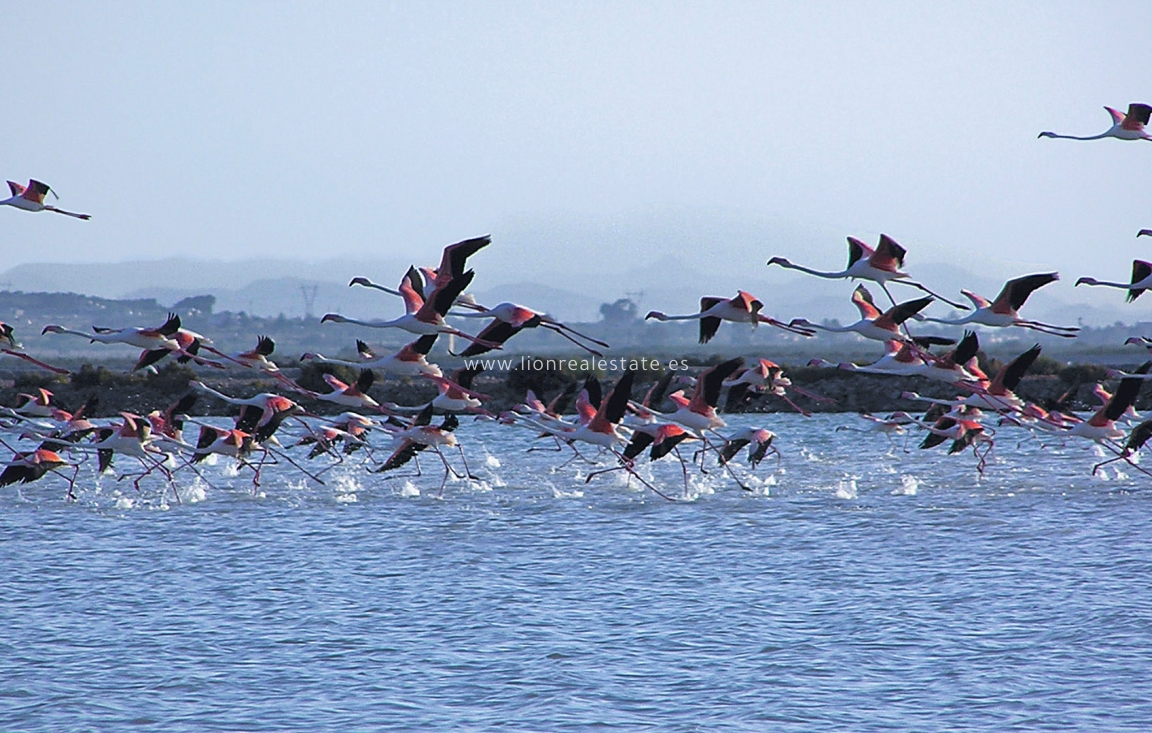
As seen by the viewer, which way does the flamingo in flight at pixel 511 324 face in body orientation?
to the viewer's left

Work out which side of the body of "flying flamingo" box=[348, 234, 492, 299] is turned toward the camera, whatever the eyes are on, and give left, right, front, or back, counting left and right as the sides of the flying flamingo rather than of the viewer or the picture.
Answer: left

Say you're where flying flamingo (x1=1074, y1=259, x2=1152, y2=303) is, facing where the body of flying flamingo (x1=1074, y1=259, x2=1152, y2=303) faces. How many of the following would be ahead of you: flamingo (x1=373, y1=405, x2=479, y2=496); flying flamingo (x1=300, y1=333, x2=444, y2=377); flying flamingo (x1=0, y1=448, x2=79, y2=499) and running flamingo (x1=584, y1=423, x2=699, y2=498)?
4

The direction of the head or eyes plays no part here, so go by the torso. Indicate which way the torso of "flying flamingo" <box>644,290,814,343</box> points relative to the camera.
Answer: to the viewer's left

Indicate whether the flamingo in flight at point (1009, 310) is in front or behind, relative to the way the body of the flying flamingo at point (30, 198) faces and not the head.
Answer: behind

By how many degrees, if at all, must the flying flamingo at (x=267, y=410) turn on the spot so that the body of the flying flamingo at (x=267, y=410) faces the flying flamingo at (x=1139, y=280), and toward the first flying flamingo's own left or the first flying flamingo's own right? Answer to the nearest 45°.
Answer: approximately 135° to the first flying flamingo's own left

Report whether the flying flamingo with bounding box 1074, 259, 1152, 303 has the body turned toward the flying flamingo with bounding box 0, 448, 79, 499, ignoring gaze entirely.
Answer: yes

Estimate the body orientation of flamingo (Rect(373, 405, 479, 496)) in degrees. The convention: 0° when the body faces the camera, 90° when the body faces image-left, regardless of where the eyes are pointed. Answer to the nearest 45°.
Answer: approximately 90°

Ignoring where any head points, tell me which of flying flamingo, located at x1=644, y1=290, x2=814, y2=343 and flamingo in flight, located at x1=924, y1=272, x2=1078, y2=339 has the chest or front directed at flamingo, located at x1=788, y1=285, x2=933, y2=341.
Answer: the flamingo in flight

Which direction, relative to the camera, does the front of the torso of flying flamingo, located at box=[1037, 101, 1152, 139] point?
to the viewer's left

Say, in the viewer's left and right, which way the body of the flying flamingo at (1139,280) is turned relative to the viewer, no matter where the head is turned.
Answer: facing to the left of the viewer

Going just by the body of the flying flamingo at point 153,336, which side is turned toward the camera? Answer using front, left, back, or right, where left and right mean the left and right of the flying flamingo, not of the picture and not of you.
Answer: left

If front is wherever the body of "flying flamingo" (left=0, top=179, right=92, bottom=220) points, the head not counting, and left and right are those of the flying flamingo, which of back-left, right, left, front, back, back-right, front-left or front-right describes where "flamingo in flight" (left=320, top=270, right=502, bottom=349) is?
back-left

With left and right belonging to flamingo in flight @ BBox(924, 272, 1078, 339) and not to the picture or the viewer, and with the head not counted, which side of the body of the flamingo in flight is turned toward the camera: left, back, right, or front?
left

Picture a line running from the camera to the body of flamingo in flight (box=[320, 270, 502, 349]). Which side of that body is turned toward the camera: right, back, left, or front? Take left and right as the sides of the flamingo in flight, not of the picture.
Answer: left

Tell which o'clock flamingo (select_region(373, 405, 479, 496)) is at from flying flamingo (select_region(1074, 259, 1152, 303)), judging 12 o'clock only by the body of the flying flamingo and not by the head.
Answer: The flamingo is roughly at 12 o'clock from the flying flamingo.

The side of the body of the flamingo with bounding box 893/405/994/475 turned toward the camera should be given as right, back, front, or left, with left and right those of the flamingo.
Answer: left
